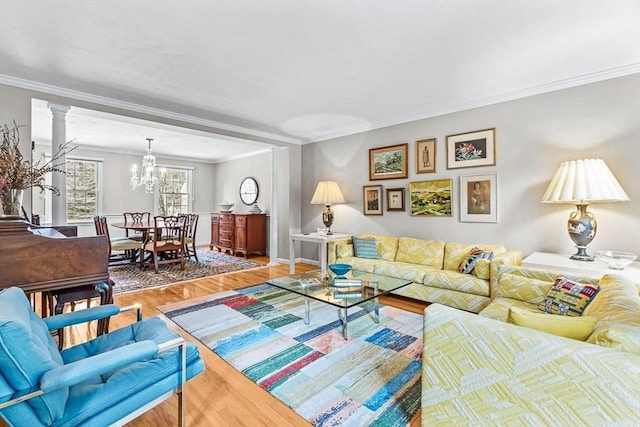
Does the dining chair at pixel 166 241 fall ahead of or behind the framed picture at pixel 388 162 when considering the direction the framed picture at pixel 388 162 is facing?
ahead

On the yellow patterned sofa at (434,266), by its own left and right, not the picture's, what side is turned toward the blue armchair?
front

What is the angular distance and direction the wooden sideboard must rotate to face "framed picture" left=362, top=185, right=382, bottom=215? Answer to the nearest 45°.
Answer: approximately 90° to its left

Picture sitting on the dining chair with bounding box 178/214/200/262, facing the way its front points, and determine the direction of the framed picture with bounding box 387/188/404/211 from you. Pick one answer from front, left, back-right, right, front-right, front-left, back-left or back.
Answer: left

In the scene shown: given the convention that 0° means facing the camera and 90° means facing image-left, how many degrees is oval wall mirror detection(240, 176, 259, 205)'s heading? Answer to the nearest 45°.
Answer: approximately 45°

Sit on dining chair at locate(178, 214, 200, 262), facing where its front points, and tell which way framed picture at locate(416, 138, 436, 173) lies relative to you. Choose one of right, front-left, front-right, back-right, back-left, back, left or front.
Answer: left

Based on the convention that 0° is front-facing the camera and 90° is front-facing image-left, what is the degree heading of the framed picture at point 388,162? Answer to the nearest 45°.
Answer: approximately 45°

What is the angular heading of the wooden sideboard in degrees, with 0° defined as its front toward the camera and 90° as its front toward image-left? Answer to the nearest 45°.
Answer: approximately 45°
